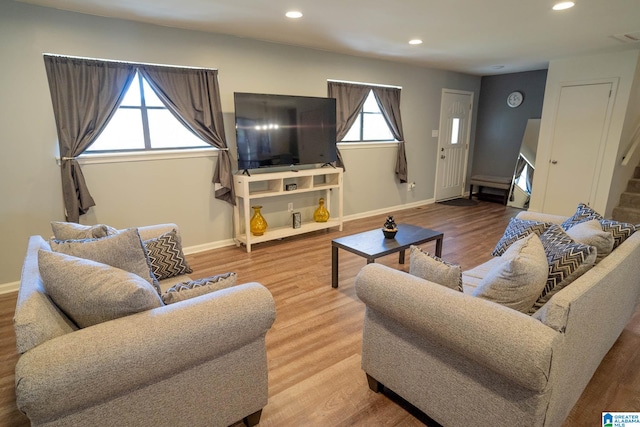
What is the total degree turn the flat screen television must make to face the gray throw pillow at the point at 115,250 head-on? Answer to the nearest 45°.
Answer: approximately 45° to its right

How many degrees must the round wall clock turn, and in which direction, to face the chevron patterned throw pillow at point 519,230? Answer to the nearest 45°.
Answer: approximately 45° to its left

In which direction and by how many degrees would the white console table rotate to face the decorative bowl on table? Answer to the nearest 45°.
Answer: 0° — it already faces it

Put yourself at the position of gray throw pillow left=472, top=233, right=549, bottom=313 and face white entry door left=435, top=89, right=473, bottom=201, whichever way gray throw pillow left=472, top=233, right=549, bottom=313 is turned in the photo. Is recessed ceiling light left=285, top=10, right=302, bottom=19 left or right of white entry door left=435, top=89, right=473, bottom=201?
left
